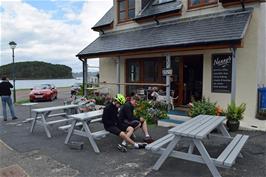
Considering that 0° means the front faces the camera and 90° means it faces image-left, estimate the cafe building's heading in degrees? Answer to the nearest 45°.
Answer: approximately 45°

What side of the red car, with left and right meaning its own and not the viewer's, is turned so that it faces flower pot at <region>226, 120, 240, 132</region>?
left

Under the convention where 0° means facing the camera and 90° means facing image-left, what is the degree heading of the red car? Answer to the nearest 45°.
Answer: approximately 45°

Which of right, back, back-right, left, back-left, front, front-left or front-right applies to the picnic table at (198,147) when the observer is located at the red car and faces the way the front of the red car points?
front-left

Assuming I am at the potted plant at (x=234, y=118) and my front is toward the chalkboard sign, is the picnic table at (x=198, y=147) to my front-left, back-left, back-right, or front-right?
back-left

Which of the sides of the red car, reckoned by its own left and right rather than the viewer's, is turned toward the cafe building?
left
